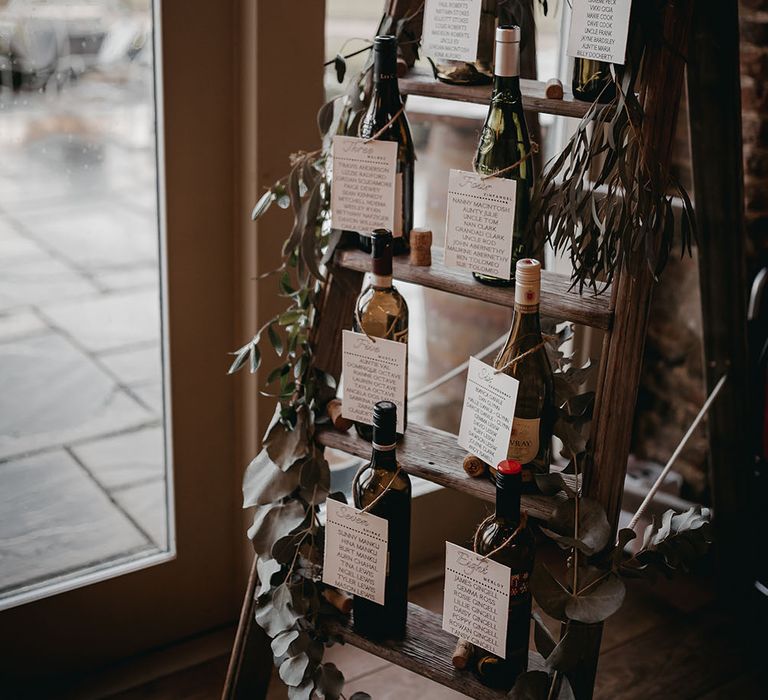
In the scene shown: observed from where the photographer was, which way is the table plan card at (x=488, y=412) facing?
facing the viewer and to the left of the viewer

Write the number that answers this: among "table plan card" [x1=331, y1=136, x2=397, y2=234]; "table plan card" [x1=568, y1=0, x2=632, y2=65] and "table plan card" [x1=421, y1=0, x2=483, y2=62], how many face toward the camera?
3

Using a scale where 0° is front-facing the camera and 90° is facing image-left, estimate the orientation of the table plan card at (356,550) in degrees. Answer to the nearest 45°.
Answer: approximately 45°

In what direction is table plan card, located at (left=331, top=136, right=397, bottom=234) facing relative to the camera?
toward the camera

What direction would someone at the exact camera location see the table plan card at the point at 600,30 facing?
facing the viewer

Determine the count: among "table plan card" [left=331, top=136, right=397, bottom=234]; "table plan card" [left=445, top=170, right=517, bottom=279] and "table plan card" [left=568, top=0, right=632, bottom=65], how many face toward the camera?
3

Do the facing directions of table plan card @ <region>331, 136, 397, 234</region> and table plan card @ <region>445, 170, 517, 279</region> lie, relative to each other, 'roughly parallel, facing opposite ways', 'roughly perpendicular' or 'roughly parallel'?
roughly parallel
